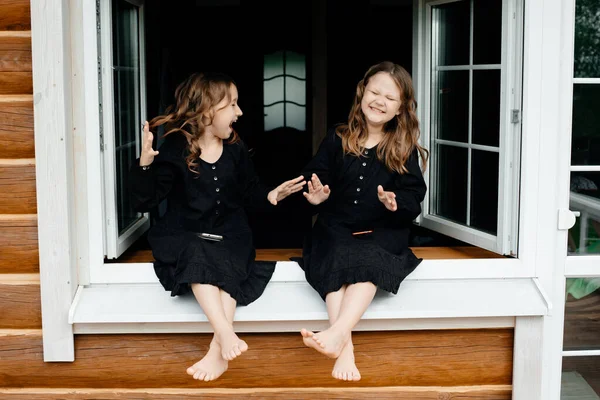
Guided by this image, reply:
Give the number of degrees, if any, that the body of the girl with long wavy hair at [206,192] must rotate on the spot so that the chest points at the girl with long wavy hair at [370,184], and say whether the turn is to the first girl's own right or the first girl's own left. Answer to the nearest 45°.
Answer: approximately 90° to the first girl's own left

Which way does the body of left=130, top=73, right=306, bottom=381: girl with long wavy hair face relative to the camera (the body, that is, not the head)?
toward the camera
